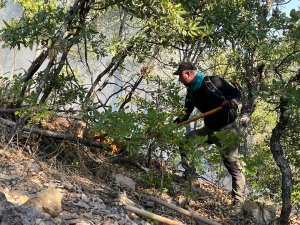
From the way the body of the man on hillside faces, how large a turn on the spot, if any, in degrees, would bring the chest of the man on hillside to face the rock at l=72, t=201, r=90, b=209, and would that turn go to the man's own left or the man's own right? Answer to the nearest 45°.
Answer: approximately 45° to the man's own left

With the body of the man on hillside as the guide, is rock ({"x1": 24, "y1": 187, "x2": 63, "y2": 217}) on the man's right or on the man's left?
on the man's left

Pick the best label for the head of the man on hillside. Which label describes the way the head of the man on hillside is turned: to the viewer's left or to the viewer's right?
to the viewer's left

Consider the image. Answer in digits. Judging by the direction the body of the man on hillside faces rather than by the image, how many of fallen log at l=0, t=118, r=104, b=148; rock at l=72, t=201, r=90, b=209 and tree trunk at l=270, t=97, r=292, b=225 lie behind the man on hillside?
1

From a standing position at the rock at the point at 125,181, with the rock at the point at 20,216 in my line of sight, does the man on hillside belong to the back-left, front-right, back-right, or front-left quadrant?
back-left

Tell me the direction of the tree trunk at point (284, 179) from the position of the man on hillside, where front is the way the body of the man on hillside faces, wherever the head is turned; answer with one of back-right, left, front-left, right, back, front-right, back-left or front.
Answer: back

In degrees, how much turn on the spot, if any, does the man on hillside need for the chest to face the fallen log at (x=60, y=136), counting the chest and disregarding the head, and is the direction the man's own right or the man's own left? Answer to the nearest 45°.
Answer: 0° — they already face it

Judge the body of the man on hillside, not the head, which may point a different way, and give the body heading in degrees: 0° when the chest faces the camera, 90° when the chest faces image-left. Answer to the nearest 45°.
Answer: approximately 90°

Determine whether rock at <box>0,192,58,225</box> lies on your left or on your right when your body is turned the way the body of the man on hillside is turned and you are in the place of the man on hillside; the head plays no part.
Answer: on your left
